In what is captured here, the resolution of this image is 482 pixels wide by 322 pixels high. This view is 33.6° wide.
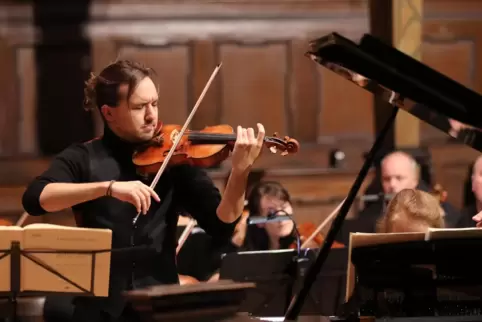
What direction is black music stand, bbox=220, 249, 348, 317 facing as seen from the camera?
away from the camera

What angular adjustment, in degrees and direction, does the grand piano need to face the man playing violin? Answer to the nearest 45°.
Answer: approximately 90° to its left

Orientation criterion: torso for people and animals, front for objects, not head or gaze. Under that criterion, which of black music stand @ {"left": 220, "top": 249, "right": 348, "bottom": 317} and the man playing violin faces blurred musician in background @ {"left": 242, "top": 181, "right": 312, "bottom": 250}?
the black music stand

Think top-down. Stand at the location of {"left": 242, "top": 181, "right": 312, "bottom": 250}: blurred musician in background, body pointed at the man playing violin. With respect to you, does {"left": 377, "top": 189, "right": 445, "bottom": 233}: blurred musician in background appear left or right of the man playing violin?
left

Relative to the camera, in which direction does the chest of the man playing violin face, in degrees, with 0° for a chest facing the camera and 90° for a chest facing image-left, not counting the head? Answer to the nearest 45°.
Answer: approximately 315°

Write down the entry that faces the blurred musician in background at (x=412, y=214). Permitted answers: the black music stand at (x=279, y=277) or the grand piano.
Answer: the grand piano

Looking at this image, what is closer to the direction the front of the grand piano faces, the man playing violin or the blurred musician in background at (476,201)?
the blurred musician in background

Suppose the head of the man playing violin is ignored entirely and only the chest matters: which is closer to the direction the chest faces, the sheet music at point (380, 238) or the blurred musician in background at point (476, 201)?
the sheet music

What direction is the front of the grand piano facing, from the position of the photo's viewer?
facing away from the viewer
